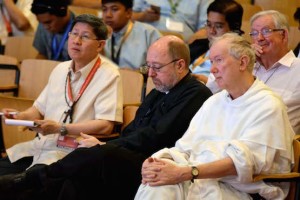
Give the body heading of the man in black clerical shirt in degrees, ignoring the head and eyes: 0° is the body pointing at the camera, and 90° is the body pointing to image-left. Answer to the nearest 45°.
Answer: approximately 45°

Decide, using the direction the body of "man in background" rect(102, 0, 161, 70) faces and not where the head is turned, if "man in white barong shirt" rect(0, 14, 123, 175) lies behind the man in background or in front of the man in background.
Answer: in front
